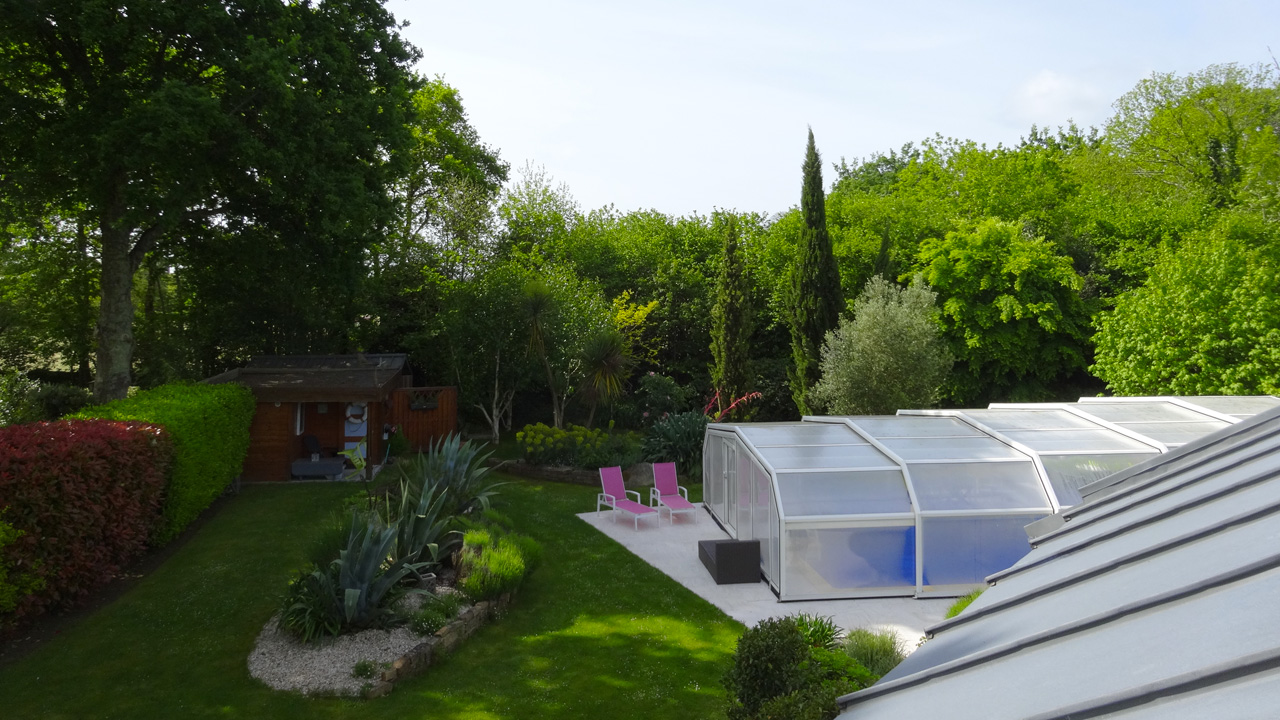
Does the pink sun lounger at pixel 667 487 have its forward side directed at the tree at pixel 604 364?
no

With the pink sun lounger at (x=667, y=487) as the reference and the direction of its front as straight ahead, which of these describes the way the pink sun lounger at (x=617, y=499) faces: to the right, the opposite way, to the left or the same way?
the same way

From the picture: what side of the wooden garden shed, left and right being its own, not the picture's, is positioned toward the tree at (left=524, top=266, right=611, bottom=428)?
left

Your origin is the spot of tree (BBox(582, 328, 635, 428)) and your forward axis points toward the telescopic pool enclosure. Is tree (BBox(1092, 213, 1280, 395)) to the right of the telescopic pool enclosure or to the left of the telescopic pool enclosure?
left

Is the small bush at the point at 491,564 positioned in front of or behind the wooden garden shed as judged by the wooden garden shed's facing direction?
in front

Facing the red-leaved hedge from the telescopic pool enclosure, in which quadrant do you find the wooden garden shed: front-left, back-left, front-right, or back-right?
front-right

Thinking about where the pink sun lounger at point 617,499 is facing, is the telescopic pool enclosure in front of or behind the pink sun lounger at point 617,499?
in front

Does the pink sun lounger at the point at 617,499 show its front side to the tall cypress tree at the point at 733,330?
no

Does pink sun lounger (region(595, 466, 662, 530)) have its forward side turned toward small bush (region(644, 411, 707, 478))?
no

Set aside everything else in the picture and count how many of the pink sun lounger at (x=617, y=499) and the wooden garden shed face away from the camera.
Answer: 0

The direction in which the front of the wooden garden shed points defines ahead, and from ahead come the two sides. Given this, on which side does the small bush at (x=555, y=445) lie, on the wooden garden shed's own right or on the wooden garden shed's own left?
on the wooden garden shed's own left

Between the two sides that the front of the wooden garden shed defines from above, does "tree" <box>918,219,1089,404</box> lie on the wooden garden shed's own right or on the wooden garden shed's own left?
on the wooden garden shed's own left

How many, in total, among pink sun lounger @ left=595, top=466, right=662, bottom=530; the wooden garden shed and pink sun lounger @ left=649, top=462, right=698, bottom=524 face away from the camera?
0

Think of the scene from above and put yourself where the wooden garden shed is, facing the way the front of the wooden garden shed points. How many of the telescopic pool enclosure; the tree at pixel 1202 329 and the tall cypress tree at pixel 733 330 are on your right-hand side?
0

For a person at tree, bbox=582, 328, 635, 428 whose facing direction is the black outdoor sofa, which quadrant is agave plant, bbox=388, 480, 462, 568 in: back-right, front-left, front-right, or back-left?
front-right

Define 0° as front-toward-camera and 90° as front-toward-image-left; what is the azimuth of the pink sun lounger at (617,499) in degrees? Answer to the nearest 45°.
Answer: approximately 315°

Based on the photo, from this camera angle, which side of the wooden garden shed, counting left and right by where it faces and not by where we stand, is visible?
front

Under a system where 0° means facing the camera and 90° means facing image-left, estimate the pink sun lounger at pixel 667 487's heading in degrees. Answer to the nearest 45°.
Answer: approximately 315°
